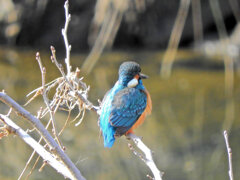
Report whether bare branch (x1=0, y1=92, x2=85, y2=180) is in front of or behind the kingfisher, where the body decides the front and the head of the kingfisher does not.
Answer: behind

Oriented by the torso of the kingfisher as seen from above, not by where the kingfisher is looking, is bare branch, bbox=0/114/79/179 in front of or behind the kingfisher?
behind

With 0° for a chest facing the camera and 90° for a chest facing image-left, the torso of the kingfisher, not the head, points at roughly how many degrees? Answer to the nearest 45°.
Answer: approximately 225°
